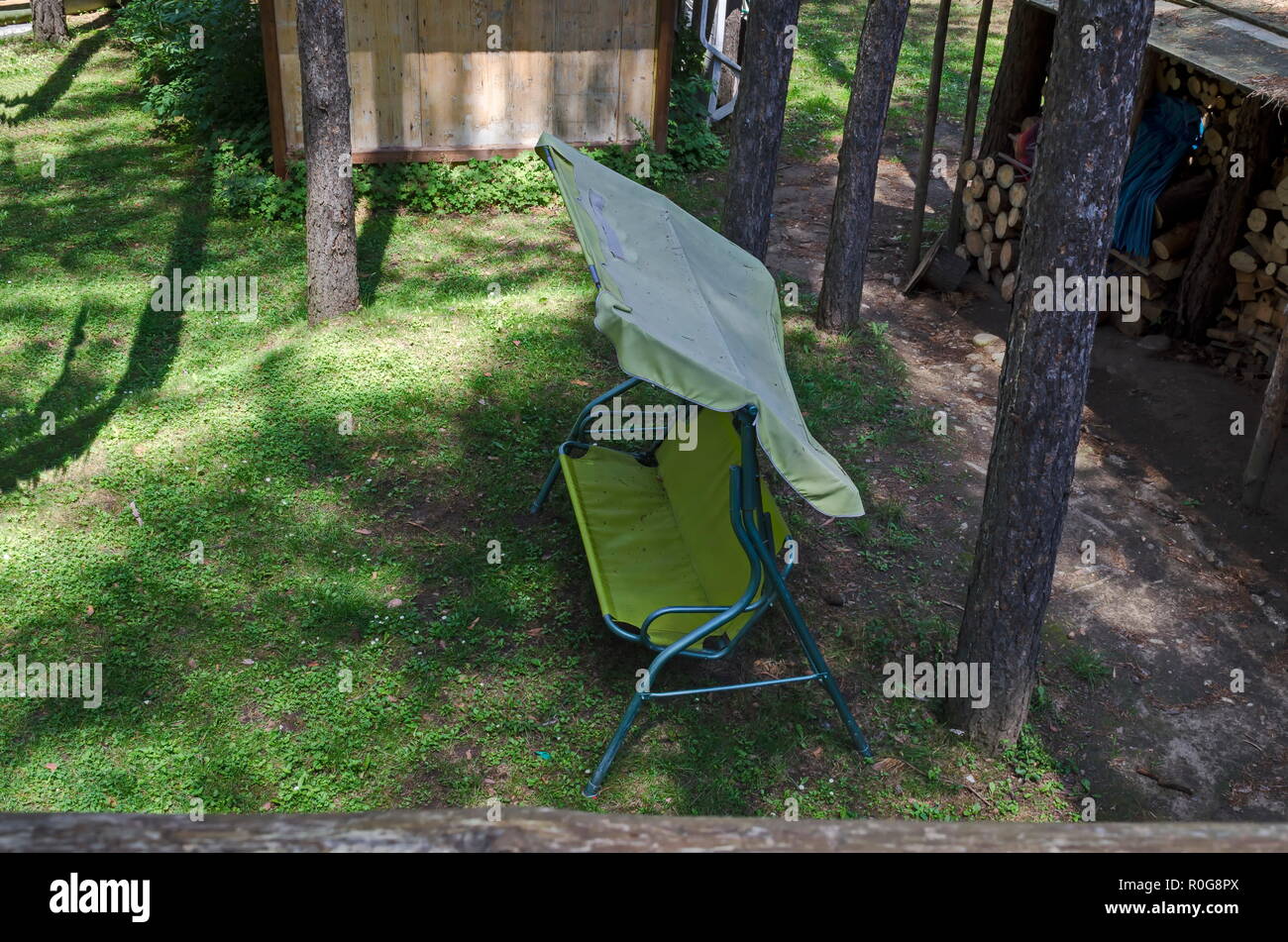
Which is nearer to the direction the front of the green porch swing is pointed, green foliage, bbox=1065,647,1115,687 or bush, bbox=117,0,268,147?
the bush

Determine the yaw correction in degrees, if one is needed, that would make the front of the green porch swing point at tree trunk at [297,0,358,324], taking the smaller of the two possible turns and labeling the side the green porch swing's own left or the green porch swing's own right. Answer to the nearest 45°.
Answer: approximately 45° to the green porch swing's own right

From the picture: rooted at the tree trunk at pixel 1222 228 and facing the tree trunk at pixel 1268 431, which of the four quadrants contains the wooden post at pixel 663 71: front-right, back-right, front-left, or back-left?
back-right

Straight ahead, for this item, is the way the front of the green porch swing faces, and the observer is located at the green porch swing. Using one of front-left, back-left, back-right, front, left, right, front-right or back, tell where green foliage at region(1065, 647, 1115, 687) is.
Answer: back

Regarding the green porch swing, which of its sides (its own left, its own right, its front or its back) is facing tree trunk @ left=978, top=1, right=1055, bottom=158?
right

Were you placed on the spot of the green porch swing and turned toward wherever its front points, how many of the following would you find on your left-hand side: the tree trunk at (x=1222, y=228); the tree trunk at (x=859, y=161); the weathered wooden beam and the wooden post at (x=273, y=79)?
1

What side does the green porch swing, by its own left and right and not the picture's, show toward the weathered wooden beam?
left

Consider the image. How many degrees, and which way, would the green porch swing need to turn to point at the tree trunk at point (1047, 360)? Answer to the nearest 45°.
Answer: approximately 180°

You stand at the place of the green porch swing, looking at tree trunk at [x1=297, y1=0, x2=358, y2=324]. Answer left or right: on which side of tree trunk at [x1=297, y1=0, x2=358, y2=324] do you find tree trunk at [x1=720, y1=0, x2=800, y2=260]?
right

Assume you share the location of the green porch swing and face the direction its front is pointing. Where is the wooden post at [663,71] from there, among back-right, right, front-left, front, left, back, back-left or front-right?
right

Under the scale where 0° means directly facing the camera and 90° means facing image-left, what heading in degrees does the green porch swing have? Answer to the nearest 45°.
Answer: approximately 90°

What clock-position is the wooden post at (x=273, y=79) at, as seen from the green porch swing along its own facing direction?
The wooden post is roughly at 2 o'clock from the green porch swing.

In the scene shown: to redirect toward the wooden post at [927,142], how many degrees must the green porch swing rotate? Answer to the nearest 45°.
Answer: approximately 90° to its right

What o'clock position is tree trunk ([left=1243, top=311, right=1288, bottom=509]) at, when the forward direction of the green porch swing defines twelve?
The tree trunk is roughly at 5 o'clock from the green porch swing.
